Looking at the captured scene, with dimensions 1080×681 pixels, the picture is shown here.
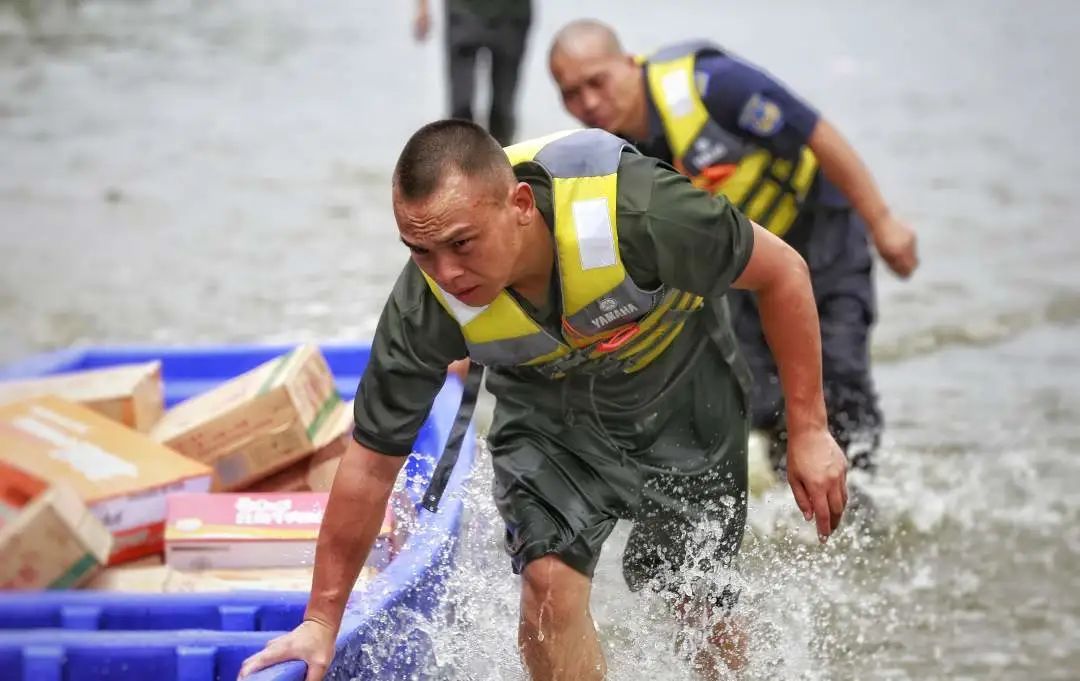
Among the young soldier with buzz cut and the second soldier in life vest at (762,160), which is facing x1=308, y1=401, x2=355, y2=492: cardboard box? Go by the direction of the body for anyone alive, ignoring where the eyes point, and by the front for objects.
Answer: the second soldier in life vest

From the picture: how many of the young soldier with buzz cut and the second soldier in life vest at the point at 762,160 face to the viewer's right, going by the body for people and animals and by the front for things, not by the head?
0

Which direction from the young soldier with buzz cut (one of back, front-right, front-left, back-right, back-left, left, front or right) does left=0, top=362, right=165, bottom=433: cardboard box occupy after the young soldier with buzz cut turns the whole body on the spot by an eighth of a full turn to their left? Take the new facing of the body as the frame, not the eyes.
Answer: back-right

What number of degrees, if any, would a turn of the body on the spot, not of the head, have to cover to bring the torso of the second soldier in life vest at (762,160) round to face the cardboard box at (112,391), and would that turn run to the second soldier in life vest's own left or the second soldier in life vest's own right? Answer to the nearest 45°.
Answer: approximately 45° to the second soldier in life vest's own right

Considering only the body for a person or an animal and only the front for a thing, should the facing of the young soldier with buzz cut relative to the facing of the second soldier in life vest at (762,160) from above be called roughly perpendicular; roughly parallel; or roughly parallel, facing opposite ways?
roughly parallel

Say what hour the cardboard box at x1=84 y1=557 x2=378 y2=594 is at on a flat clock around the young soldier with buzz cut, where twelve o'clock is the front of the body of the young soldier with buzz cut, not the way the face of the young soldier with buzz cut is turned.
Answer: The cardboard box is roughly at 2 o'clock from the young soldier with buzz cut.

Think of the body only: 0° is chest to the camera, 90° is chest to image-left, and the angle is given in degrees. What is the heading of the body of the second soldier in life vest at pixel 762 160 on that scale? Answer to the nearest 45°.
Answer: approximately 45°

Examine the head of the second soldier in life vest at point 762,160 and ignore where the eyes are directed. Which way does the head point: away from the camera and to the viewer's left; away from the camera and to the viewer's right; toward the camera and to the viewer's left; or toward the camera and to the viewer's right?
toward the camera and to the viewer's left

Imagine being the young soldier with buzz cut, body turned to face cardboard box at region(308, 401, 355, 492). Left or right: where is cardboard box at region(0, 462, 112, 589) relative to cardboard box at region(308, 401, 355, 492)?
left

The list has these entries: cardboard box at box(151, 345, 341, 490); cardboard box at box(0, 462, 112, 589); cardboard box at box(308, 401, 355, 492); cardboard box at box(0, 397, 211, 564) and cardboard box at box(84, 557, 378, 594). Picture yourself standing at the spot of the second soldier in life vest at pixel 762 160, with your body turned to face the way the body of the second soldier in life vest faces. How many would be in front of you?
5

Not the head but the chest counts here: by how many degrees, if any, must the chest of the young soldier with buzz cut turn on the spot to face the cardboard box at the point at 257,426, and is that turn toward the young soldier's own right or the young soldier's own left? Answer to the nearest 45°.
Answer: approximately 90° to the young soldier's own right

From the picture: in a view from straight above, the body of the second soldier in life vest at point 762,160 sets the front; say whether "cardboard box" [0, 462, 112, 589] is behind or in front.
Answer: in front

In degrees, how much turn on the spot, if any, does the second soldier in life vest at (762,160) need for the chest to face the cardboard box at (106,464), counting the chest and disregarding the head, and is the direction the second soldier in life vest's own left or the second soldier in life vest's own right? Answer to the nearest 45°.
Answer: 0° — they already face it

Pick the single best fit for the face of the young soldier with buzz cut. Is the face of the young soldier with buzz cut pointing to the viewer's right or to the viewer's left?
to the viewer's left

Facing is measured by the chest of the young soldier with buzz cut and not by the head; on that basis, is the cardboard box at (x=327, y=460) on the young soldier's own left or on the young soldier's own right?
on the young soldier's own right

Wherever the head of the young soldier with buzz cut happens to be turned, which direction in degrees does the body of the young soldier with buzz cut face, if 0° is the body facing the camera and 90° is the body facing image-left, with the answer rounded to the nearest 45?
approximately 45°

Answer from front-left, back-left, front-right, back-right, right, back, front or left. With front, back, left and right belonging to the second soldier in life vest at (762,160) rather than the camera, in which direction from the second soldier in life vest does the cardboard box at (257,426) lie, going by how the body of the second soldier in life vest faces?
front

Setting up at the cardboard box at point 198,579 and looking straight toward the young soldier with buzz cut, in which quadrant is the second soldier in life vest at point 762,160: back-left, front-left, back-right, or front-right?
front-left

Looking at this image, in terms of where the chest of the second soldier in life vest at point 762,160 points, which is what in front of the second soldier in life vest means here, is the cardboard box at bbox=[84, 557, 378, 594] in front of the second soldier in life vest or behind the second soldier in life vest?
in front
